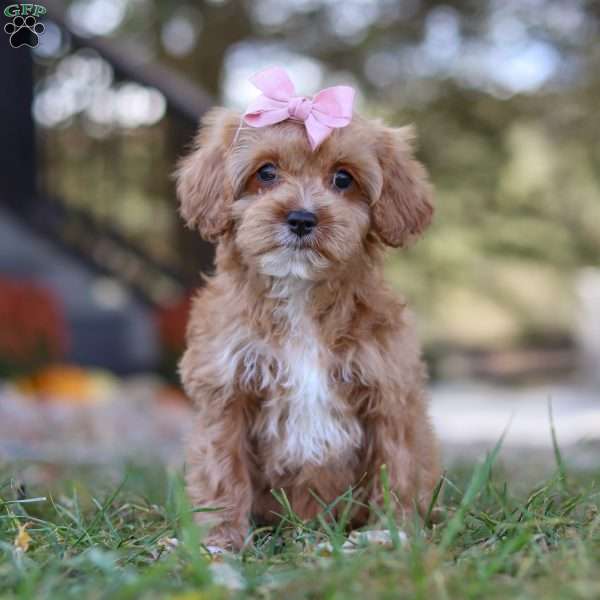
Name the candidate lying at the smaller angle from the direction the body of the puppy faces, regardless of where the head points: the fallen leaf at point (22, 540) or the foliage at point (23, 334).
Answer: the fallen leaf

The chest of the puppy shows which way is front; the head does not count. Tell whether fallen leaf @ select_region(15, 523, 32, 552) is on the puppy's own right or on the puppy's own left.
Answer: on the puppy's own right

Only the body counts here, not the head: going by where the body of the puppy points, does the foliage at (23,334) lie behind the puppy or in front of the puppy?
behind

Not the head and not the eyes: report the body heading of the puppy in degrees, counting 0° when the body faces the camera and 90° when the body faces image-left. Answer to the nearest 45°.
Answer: approximately 0°
